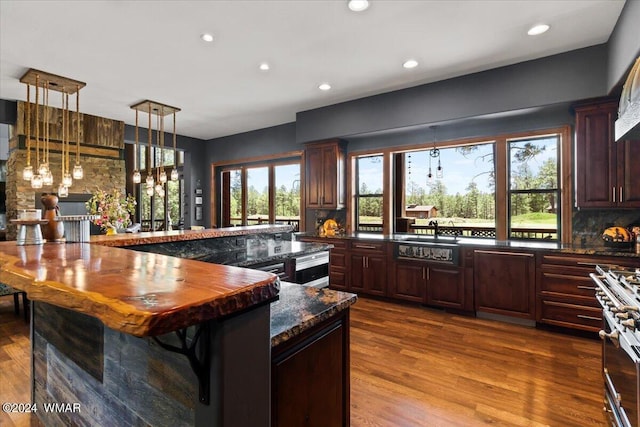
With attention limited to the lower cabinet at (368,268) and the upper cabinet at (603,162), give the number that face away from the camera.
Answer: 0

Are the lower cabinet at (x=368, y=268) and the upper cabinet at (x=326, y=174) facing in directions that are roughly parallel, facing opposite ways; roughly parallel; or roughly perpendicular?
roughly parallel

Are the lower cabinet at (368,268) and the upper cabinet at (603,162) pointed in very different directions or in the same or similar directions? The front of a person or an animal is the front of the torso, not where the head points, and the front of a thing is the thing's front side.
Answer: same or similar directions

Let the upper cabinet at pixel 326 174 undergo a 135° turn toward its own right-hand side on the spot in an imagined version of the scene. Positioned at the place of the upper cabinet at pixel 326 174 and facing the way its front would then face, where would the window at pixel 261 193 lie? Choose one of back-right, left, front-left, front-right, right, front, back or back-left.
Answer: front-left

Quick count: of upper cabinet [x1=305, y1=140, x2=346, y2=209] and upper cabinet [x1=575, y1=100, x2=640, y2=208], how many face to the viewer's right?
0

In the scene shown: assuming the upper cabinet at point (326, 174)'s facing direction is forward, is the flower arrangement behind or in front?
in front

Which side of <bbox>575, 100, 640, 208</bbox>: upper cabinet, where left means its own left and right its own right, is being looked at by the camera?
front

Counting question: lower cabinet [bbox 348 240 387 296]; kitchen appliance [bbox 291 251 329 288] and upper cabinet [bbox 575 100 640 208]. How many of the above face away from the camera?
0

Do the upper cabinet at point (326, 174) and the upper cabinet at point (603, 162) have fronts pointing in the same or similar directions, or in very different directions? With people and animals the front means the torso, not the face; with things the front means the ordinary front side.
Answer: same or similar directions

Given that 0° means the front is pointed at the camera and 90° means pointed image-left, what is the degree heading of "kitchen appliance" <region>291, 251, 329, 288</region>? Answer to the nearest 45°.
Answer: approximately 315°

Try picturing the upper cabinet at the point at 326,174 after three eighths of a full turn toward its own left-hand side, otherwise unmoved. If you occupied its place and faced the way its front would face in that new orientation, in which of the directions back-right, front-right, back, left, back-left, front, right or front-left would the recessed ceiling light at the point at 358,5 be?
right

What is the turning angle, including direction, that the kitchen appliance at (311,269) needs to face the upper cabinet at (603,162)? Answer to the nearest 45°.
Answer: approximately 45° to its left
